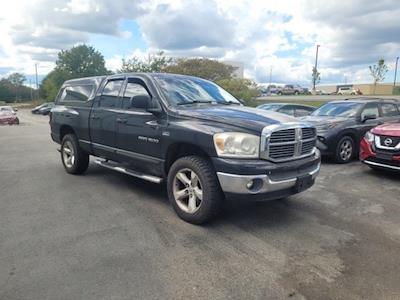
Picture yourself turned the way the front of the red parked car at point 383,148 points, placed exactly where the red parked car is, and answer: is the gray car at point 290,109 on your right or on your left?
on your right

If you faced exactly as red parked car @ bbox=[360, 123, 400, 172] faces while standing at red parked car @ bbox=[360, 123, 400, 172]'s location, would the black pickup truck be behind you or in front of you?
in front

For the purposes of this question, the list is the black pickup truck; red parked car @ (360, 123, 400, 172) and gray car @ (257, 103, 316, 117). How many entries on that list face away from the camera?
0

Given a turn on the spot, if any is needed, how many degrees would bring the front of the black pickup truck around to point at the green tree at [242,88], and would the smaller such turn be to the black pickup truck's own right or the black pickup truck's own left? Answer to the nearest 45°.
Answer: approximately 135° to the black pickup truck's own left

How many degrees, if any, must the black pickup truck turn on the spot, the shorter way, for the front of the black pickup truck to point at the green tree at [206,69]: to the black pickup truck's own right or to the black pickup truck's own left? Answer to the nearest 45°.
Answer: approximately 135° to the black pickup truck's own left

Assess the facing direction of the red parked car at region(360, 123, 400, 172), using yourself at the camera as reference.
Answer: facing the viewer and to the left of the viewer

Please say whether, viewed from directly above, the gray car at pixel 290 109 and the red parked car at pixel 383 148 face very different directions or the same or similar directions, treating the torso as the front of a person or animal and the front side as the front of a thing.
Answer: same or similar directions

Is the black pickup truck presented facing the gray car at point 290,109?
no

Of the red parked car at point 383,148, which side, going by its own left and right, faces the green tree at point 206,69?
right

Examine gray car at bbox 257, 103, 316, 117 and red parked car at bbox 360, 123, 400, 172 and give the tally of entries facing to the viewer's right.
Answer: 0

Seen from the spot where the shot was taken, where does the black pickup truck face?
facing the viewer and to the right of the viewer

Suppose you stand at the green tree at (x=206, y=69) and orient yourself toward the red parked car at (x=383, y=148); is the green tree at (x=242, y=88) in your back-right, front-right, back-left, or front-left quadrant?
front-left

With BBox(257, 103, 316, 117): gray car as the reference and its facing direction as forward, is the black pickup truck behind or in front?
in front

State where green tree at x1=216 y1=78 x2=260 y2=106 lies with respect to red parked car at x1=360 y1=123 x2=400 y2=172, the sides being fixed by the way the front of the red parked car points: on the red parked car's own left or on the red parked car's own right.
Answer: on the red parked car's own right

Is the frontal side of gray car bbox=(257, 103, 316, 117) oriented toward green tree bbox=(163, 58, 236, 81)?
no
